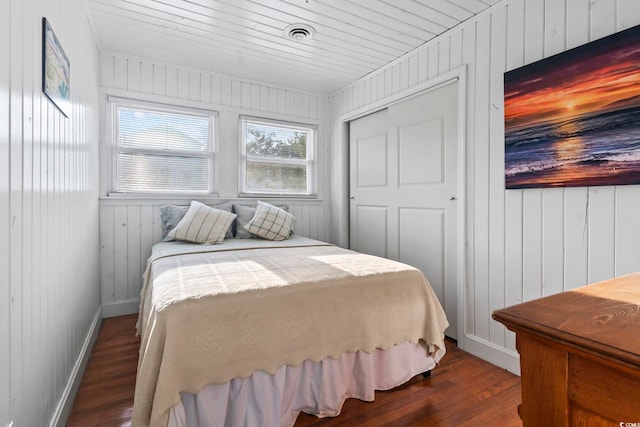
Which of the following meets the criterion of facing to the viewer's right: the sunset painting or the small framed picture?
the small framed picture

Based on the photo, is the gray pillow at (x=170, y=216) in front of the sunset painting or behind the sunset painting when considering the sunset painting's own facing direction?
in front

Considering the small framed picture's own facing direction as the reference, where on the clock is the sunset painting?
The sunset painting is roughly at 1 o'clock from the small framed picture.

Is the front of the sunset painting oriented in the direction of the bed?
yes

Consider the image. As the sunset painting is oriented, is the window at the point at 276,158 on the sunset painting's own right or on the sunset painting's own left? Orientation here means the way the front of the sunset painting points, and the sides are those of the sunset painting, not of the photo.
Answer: on the sunset painting's own right

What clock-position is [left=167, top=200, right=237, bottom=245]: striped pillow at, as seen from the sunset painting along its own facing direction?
The striped pillow is roughly at 1 o'clock from the sunset painting.

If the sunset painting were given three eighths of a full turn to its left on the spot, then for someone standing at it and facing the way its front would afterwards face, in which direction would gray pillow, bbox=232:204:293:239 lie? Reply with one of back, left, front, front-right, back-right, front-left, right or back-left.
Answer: back

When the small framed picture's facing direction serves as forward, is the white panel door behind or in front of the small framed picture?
in front

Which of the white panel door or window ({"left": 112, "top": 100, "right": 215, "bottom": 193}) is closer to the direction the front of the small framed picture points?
the white panel door

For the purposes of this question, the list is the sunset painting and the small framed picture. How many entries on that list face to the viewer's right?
1

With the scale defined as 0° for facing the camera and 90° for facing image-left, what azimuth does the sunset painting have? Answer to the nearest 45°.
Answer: approximately 45°

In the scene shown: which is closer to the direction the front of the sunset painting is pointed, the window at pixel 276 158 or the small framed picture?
the small framed picture

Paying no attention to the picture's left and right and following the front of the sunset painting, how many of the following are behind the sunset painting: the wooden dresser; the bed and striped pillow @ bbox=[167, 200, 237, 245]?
0

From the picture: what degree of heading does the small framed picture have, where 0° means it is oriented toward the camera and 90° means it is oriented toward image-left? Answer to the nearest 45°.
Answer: approximately 270°

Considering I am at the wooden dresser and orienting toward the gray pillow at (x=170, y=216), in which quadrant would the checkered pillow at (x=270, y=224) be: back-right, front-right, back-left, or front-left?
front-right

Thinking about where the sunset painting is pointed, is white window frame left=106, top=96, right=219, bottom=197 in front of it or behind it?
in front

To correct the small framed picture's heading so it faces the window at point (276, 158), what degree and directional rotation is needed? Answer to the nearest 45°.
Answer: approximately 45° to its left

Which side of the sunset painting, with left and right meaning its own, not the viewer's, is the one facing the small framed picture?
front
